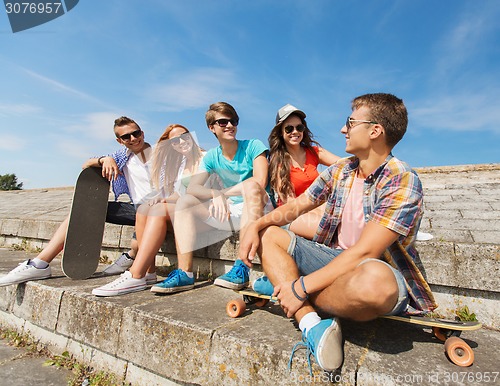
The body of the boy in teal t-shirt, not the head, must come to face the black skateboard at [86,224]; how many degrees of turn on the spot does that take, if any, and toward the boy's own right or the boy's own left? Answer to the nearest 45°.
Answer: approximately 45° to the boy's own right

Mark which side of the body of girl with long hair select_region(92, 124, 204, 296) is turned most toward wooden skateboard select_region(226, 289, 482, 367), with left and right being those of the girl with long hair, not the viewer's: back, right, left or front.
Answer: left

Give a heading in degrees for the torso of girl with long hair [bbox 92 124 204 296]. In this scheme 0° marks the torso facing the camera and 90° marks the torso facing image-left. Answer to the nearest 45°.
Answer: approximately 45°

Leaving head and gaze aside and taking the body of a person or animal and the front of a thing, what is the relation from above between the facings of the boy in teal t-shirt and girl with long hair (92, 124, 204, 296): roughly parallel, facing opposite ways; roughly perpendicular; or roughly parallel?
roughly parallel

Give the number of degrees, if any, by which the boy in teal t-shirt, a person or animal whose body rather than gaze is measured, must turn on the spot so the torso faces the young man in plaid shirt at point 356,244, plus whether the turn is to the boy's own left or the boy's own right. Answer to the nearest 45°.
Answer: approximately 90° to the boy's own left

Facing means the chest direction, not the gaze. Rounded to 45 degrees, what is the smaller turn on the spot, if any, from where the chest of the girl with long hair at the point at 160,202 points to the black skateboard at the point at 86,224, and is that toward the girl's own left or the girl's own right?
approximately 90° to the girl's own right

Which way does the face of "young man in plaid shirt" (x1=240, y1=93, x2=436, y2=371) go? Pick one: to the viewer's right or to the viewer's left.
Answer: to the viewer's left

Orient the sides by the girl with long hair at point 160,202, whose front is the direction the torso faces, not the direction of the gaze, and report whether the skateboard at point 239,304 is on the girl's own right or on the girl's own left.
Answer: on the girl's own left

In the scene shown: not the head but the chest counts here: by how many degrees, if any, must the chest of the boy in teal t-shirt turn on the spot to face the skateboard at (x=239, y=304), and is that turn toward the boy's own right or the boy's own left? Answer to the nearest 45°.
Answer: approximately 45° to the boy's own left

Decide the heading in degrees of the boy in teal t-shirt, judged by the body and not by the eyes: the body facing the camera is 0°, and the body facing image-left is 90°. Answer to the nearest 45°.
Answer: approximately 45°

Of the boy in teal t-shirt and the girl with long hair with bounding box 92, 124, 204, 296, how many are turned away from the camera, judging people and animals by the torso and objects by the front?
0
